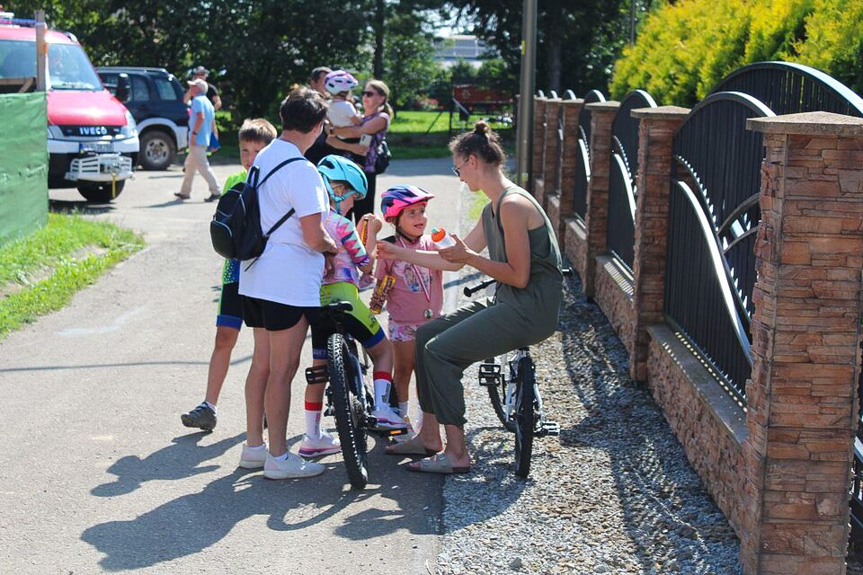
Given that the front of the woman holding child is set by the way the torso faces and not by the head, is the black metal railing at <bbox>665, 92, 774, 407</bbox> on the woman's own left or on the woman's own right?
on the woman's own left

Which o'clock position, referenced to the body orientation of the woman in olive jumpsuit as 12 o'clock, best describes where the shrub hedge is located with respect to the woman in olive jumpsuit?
The shrub hedge is roughly at 4 o'clock from the woman in olive jumpsuit.

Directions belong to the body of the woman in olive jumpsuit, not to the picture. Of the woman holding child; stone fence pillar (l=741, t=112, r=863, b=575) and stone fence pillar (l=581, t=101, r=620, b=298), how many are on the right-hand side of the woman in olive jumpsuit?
2

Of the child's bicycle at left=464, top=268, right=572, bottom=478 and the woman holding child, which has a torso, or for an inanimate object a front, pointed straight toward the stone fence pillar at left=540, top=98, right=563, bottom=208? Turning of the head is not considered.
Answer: the child's bicycle

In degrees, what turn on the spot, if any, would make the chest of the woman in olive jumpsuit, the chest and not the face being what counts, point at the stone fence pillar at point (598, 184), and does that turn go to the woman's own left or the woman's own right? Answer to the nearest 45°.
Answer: approximately 90° to the woman's own right

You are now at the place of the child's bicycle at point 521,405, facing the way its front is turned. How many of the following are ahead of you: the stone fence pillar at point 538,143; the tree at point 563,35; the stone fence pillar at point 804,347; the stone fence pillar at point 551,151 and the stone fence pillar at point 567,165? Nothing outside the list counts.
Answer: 4

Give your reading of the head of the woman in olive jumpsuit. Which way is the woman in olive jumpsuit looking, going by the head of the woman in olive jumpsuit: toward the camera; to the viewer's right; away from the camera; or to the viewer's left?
to the viewer's left

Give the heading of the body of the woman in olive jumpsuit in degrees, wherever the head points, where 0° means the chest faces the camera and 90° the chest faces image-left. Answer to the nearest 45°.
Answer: approximately 90°

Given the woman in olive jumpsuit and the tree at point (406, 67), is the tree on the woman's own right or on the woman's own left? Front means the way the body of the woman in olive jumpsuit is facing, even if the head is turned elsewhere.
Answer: on the woman's own right
